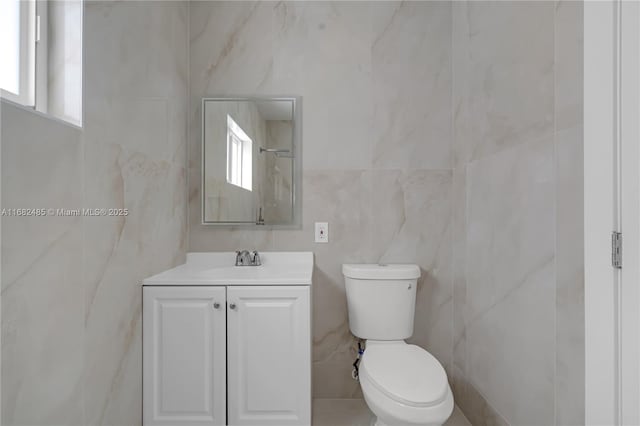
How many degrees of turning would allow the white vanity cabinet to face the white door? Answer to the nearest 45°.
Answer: approximately 45° to its left

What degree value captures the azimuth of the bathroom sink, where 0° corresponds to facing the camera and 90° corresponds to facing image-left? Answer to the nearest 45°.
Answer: approximately 0°

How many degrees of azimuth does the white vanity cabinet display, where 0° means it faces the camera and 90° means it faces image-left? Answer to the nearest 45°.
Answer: approximately 0°

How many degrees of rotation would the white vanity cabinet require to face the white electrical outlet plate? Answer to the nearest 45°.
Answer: approximately 135° to its left
